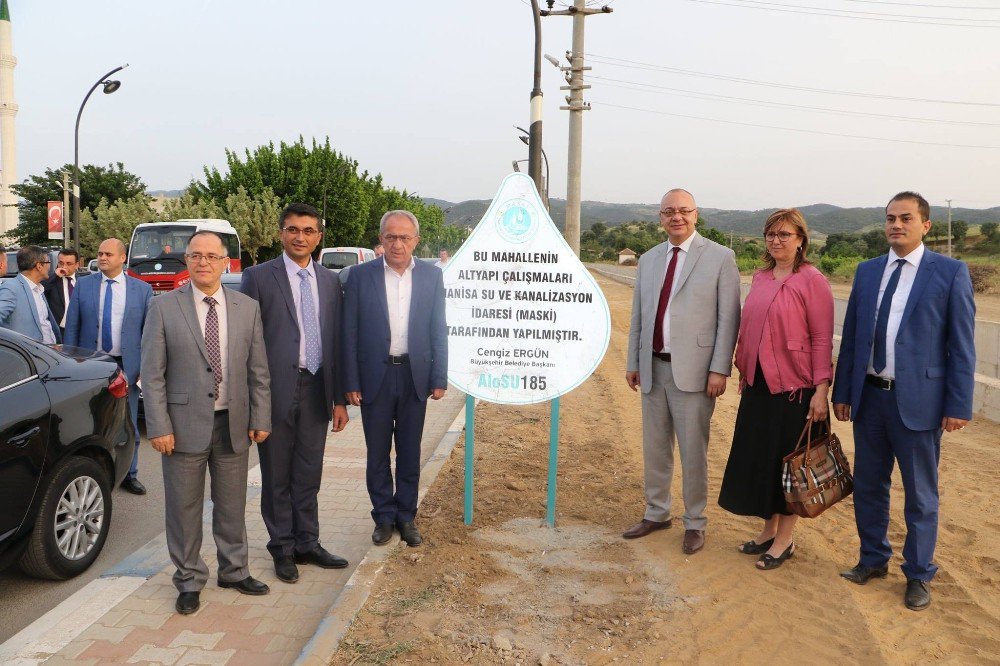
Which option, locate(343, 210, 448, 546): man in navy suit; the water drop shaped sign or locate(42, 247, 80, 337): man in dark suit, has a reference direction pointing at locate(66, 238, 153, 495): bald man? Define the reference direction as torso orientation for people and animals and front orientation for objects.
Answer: the man in dark suit

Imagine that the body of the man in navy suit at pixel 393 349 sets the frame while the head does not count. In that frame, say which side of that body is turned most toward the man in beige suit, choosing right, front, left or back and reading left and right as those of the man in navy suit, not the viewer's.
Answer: left

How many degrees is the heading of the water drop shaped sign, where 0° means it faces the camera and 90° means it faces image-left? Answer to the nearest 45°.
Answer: approximately 0°

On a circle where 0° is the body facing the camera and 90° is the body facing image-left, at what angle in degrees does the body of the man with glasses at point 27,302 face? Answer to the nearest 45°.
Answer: approximately 315°

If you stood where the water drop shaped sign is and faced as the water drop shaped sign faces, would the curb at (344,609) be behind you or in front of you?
in front

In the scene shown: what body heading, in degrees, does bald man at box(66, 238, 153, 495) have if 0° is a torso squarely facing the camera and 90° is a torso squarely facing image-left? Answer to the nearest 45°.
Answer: approximately 0°

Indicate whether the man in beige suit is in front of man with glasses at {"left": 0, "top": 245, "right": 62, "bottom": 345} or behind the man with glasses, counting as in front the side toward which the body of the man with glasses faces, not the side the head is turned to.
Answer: in front

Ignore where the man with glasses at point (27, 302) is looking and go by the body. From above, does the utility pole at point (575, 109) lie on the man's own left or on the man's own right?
on the man's own left

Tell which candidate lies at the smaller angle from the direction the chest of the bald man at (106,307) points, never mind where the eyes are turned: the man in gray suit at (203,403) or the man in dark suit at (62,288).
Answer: the man in gray suit

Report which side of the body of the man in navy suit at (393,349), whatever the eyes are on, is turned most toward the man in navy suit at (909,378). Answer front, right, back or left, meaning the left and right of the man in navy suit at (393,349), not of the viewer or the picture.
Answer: left
